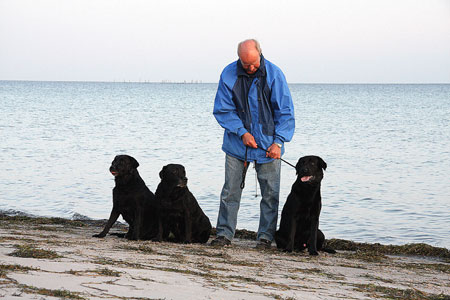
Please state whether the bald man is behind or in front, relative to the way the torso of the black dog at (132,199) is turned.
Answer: behind

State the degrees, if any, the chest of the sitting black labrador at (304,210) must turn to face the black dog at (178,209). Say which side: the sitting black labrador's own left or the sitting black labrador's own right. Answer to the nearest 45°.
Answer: approximately 90° to the sitting black labrador's own right

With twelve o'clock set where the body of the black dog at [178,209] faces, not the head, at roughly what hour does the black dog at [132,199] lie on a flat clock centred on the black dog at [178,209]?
the black dog at [132,199] is roughly at 2 o'clock from the black dog at [178,209].

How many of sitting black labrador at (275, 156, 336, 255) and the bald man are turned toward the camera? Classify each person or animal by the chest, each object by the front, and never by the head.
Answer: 2

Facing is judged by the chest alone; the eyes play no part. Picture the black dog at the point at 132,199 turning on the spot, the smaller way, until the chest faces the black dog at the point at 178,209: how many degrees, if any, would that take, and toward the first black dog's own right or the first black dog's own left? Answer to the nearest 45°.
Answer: approximately 135° to the first black dog's own left

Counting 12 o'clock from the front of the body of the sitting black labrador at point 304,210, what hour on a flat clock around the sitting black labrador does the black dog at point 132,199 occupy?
The black dog is roughly at 3 o'clock from the sitting black labrador.
